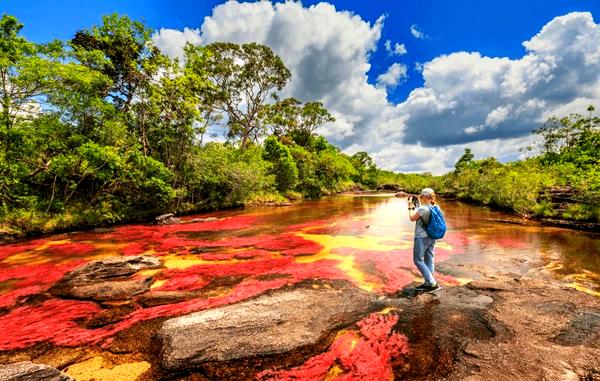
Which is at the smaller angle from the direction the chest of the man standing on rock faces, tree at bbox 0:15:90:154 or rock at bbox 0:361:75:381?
the tree

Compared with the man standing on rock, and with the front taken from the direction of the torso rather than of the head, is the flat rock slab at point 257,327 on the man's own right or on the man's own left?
on the man's own left

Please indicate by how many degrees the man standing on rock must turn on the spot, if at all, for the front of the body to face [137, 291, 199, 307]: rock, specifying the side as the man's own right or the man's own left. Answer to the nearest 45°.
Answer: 0° — they already face it

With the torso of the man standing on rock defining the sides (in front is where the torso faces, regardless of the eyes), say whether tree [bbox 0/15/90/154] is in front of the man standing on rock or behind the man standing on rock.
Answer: in front

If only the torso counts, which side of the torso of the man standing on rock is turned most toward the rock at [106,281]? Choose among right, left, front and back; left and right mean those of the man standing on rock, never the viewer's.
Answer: front

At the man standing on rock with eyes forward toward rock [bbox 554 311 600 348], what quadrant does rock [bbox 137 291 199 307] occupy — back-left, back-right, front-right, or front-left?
back-right

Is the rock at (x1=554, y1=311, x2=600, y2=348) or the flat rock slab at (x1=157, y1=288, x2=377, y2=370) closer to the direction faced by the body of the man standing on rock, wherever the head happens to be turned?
the flat rock slab

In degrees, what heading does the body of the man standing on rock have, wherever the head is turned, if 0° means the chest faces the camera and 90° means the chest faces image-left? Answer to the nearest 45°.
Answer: approximately 90°

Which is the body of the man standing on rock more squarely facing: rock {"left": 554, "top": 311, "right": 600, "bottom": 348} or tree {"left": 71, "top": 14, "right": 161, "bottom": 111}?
the tree

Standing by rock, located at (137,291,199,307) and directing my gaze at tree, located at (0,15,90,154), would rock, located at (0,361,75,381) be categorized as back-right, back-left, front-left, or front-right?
back-left

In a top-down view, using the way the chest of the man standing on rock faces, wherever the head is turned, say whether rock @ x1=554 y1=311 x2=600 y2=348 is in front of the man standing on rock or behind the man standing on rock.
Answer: behind
